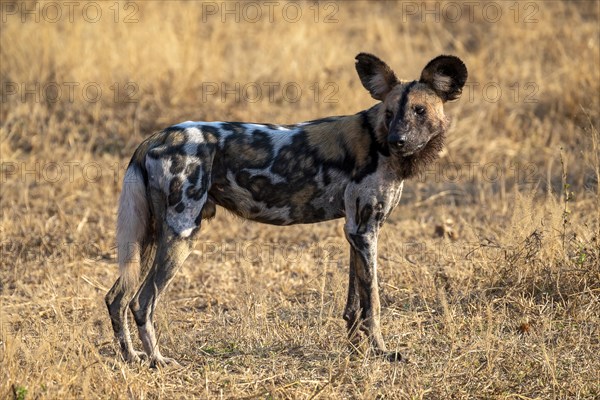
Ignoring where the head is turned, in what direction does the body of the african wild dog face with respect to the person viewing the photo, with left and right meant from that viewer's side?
facing to the right of the viewer
